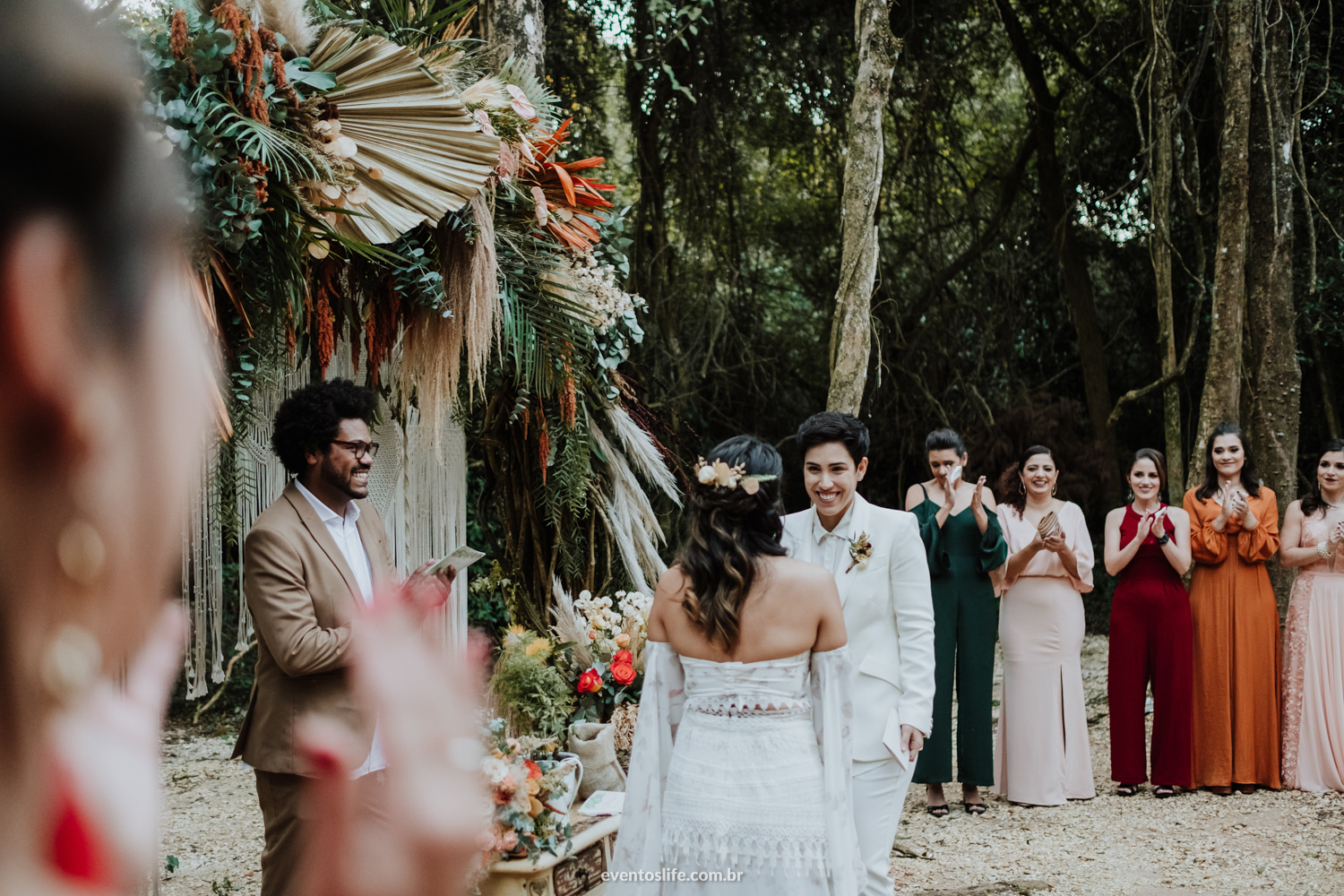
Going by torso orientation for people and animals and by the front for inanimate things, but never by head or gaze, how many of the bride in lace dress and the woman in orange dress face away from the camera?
1

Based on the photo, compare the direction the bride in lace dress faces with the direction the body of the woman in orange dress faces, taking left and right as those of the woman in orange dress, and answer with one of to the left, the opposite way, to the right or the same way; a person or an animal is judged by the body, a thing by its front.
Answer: the opposite way

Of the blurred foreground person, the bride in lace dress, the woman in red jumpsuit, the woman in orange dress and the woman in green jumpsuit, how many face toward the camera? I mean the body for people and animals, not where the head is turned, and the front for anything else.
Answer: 3

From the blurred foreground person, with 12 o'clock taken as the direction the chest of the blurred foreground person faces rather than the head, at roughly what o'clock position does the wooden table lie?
The wooden table is roughly at 11 o'clock from the blurred foreground person.

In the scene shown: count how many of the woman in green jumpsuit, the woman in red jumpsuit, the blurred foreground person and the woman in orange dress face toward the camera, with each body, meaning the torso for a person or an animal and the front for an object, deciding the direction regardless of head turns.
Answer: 3

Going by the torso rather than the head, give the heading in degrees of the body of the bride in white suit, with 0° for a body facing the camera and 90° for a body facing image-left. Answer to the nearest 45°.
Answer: approximately 45°

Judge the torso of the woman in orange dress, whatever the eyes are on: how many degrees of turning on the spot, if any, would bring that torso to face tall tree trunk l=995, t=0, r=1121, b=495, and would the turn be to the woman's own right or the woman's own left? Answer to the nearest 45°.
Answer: approximately 180°

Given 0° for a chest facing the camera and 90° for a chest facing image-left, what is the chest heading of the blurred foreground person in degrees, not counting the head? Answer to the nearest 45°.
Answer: approximately 225°

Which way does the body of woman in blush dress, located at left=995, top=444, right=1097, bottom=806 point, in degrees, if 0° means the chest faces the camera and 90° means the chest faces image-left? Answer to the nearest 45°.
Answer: approximately 0°
